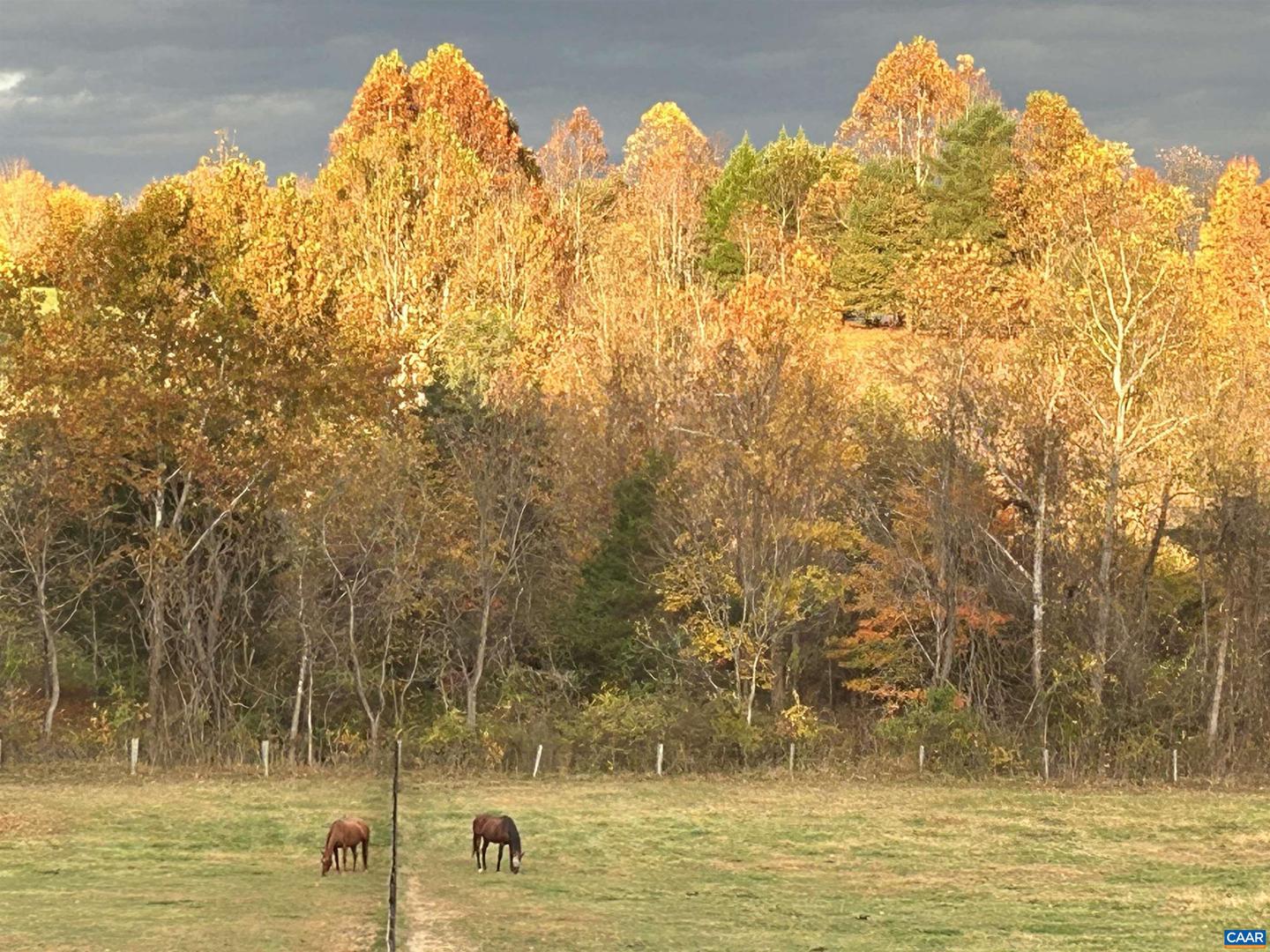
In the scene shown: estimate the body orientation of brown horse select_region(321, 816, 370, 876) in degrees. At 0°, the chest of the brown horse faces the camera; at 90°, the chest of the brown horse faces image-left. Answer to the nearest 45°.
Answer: approximately 45°

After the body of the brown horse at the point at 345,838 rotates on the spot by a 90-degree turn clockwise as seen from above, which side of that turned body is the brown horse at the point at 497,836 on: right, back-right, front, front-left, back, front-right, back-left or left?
back-right
